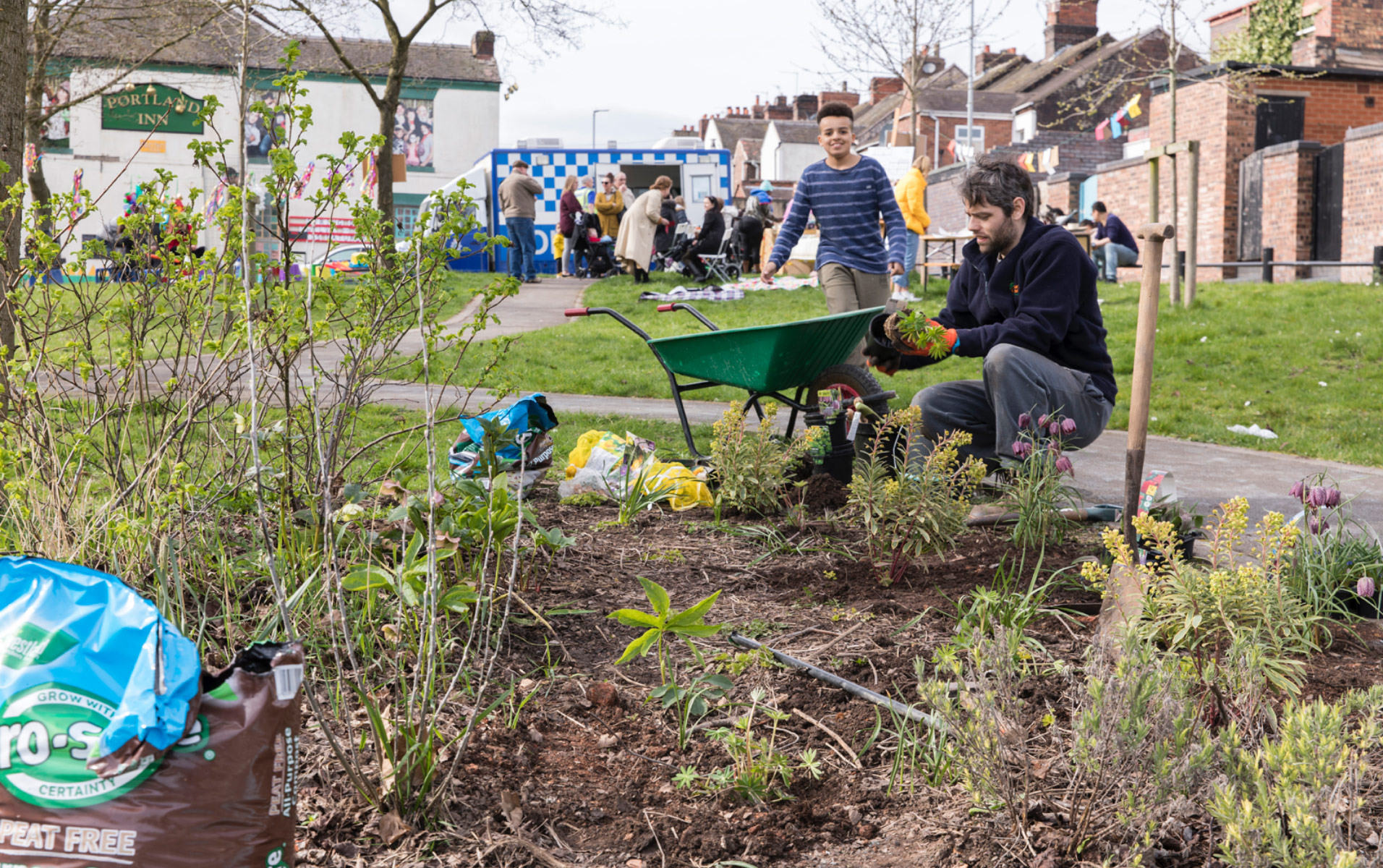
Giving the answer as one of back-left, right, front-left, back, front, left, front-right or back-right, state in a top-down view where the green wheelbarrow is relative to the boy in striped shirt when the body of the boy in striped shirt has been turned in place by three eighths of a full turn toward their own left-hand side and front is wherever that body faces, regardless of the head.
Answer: back-right

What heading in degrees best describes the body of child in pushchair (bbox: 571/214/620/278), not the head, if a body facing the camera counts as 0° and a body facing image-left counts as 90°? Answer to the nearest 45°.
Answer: approximately 315°

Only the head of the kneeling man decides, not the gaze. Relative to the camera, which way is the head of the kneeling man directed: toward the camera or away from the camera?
toward the camera

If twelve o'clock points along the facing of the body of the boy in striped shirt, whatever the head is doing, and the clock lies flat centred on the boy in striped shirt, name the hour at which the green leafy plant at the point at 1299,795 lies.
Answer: The green leafy plant is roughly at 12 o'clock from the boy in striped shirt.

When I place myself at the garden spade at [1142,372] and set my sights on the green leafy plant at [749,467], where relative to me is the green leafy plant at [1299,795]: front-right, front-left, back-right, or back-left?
back-left

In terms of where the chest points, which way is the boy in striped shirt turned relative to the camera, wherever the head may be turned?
toward the camera

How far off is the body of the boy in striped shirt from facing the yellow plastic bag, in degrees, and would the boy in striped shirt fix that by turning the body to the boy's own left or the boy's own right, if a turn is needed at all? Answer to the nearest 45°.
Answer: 0° — they already face it

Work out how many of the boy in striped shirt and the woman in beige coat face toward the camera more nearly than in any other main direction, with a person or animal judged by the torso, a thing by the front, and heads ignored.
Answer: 1
